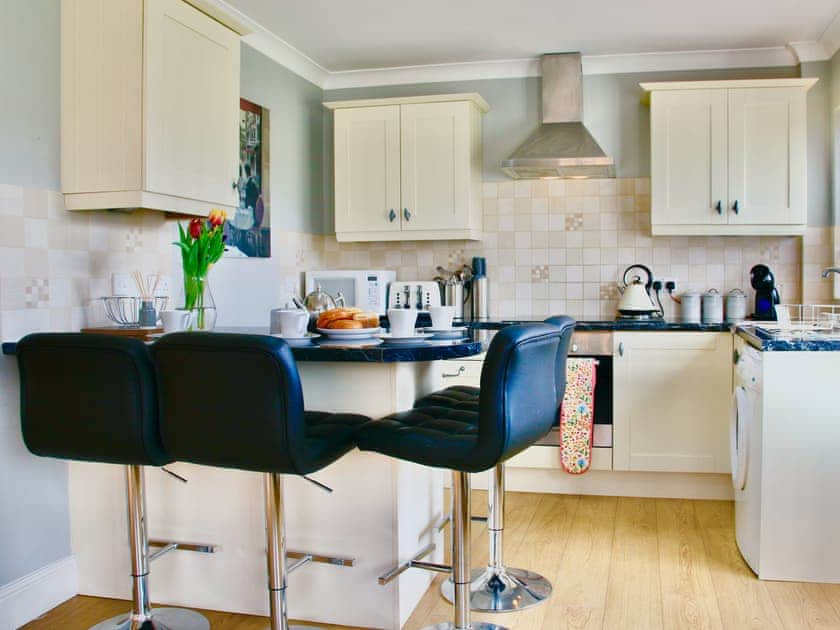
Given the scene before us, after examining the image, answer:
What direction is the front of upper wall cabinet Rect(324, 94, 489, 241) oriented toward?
toward the camera

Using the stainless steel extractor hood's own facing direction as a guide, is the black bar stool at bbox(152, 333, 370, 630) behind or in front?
in front

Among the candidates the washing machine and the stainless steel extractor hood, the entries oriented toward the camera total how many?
1

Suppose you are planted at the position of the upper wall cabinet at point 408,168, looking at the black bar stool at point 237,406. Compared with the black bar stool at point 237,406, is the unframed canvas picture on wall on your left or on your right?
right

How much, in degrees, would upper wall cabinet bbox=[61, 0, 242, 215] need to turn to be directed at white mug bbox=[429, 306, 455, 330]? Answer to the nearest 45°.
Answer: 0° — it already faces it

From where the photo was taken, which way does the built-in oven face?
toward the camera

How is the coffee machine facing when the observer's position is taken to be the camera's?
facing the viewer and to the left of the viewer

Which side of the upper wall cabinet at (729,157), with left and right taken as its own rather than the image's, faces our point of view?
front

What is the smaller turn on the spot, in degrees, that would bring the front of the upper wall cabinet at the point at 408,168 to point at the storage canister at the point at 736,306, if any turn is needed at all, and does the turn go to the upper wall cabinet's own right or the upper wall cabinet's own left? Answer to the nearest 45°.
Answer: approximately 90° to the upper wall cabinet's own left

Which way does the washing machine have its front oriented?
to the viewer's left

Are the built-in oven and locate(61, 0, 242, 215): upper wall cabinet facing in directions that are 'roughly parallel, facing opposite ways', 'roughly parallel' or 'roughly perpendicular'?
roughly perpendicular

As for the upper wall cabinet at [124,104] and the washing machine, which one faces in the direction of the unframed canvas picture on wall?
the washing machine

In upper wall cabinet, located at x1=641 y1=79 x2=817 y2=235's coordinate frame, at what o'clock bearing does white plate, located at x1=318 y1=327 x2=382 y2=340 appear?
The white plate is roughly at 1 o'clock from the upper wall cabinet.

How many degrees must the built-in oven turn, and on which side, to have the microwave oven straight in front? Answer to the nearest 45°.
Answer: approximately 90° to its right
